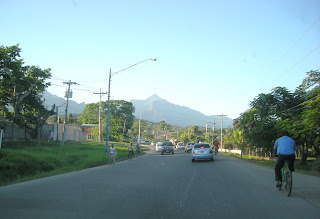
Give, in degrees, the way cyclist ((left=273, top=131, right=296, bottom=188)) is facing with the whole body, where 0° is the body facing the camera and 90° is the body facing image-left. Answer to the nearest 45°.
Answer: approximately 180°

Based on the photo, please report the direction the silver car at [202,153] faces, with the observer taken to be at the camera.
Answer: facing away from the viewer

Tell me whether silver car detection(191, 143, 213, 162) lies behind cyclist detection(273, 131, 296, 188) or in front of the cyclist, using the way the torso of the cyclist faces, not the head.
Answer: in front

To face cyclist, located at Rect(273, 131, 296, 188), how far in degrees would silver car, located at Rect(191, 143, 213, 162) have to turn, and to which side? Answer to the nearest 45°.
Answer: approximately 180°

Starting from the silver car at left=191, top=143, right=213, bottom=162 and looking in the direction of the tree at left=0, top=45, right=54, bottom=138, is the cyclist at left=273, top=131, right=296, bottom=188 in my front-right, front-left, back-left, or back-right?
back-left

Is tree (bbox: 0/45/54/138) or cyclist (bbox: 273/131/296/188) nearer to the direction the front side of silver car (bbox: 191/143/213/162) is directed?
the tree

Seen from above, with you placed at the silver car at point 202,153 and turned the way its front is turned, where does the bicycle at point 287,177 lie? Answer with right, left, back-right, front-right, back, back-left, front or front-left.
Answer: back

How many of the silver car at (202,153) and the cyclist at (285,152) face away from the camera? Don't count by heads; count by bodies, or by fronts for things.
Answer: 2
